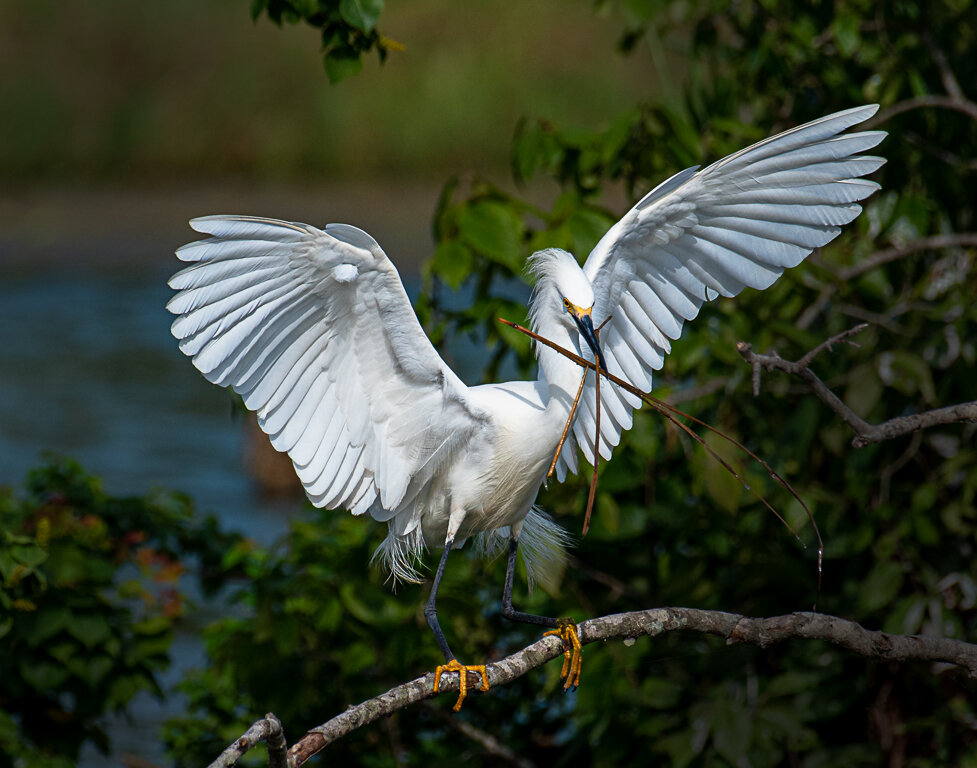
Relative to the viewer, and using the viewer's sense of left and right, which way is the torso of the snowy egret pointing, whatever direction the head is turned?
facing the viewer and to the right of the viewer

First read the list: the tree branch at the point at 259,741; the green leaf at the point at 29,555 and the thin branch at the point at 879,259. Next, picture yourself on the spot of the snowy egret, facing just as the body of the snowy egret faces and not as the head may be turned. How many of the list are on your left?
1

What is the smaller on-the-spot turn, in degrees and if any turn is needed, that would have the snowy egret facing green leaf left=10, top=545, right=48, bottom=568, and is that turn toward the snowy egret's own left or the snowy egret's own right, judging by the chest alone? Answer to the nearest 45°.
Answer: approximately 135° to the snowy egret's own right

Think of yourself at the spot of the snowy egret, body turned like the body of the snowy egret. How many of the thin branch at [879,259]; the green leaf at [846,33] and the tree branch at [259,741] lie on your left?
2

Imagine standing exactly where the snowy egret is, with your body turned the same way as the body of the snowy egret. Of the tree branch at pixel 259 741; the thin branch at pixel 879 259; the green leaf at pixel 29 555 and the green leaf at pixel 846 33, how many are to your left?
2

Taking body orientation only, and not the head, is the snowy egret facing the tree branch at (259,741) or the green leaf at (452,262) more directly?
the tree branch

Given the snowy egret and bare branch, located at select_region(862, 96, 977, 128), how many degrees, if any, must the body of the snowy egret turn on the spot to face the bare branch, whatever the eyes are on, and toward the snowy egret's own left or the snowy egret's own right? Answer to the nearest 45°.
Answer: approximately 90° to the snowy egret's own left

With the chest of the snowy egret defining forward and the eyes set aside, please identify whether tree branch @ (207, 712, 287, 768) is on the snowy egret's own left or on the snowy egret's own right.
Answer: on the snowy egret's own right

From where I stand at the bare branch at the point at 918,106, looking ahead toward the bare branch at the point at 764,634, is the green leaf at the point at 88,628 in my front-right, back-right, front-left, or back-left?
front-right

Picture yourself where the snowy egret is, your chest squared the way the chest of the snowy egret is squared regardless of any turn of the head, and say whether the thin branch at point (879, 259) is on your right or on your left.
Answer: on your left
